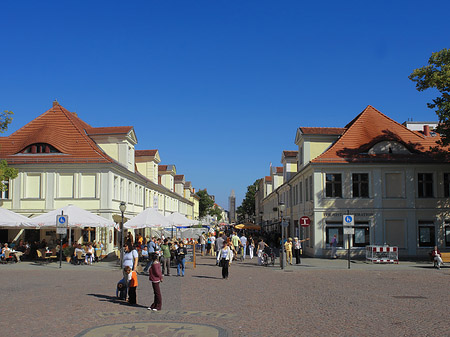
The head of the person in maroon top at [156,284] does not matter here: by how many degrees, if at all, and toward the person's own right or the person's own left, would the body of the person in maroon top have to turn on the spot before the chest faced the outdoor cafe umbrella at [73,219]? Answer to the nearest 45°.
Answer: approximately 90° to the person's own right

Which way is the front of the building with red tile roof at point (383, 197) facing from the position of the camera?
facing the viewer

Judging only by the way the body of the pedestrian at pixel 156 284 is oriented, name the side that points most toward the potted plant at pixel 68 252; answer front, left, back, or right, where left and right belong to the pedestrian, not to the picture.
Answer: right

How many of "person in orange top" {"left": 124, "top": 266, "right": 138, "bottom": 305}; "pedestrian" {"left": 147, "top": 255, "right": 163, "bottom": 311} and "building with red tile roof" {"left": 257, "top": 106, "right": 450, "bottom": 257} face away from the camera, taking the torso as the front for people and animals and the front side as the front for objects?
0

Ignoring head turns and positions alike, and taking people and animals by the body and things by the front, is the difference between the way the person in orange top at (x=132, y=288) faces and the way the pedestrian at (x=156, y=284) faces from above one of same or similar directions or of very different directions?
same or similar directions

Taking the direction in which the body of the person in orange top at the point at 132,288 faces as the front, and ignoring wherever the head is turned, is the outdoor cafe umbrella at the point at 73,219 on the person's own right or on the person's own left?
on the person's own right

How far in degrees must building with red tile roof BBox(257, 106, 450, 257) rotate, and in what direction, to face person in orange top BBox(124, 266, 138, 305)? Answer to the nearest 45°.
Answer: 0° — it already faces them
